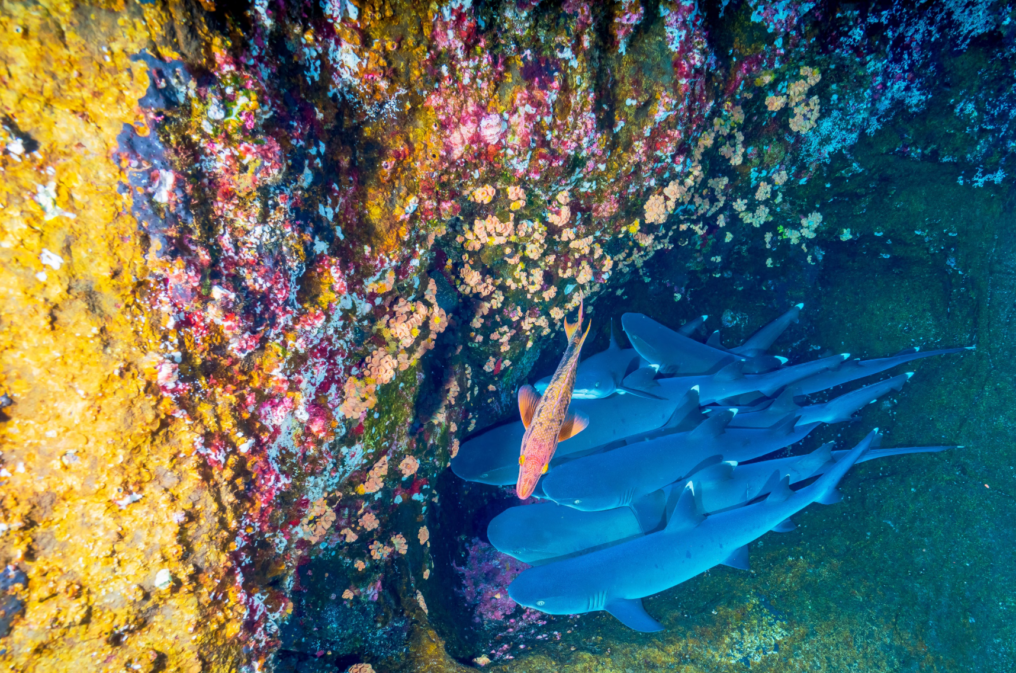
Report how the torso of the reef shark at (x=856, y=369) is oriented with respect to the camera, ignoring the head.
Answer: to the viewer's left

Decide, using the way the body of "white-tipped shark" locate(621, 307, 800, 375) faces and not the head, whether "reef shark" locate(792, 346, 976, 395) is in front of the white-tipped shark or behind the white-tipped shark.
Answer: behind

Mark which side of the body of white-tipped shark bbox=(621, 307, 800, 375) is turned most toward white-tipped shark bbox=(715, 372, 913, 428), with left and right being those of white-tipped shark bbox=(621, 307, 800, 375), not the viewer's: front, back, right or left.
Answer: back

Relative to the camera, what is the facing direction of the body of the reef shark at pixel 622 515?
to the viewer's left

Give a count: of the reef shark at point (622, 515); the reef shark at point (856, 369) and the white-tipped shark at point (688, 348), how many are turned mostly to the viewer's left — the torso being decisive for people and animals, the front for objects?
3

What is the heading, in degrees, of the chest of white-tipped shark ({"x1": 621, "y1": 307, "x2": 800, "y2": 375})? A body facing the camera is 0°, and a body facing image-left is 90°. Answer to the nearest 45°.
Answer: approximately 90°
